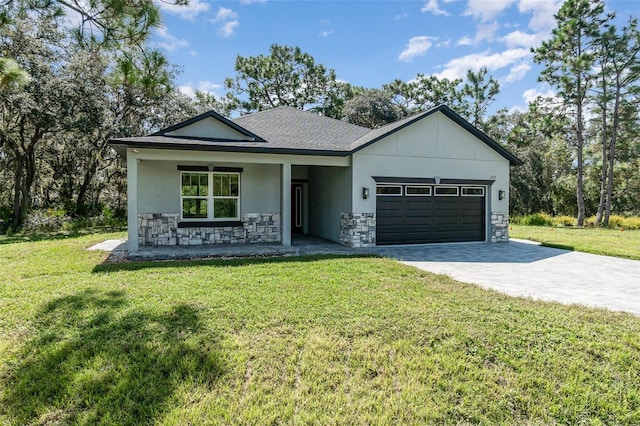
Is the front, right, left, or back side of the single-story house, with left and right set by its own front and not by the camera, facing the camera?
front

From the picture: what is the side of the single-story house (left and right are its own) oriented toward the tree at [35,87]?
right

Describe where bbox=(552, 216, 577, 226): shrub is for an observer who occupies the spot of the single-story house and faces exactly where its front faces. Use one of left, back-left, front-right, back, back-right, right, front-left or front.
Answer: back-left

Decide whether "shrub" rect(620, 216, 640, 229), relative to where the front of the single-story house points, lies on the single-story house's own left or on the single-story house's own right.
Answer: on the single-story house's own left

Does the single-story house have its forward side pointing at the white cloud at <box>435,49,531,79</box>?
no

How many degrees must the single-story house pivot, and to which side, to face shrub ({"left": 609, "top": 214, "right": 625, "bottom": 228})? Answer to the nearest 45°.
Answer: approximately 135° to its left

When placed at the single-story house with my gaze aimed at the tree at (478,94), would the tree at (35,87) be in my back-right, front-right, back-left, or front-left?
back-left

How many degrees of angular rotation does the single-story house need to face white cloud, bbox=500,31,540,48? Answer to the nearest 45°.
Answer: approximately 135° to its left

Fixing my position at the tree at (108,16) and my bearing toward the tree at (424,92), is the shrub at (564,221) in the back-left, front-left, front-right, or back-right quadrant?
front-right

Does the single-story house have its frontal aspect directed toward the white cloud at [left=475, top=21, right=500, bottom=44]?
no

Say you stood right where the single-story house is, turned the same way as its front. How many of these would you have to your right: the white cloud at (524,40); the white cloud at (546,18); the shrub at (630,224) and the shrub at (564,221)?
0

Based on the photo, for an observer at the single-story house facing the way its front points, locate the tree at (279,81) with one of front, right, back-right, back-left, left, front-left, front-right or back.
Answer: back

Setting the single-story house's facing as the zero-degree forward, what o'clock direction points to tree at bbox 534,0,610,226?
The tree is roughly at 8 o'clock from the single-story house.

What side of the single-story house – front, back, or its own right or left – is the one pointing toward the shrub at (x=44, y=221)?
right
